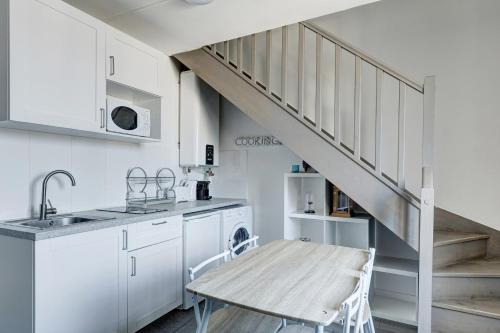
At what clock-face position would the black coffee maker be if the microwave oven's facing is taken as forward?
The black coffee maker is roughly at 9 o'clock from the microwave oven.

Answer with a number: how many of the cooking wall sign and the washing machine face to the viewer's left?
0

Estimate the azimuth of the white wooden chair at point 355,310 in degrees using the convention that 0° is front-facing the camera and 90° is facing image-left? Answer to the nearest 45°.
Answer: approximately 90°

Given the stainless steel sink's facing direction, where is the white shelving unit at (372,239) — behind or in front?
in front

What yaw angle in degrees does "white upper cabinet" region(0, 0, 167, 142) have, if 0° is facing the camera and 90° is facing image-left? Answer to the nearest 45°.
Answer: approximately 315°

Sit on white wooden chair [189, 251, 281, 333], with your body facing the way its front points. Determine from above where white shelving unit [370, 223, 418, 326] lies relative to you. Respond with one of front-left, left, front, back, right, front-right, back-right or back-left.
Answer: left

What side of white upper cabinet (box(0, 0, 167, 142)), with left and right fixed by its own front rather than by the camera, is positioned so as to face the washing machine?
left

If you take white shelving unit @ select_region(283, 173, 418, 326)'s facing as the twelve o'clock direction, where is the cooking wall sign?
The cooking wall sign is roughly at 2 o'clock from the white shelving unit.

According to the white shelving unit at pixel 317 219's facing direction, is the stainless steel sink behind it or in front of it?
in front

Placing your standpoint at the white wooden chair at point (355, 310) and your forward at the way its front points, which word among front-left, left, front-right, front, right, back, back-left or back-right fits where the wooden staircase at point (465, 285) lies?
back-right

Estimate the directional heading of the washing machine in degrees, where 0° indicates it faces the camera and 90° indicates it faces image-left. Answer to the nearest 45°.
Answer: approximately 315°
